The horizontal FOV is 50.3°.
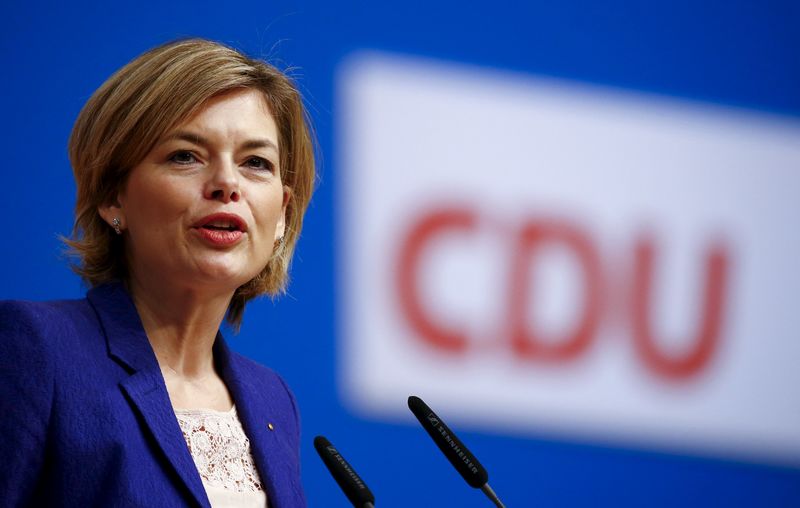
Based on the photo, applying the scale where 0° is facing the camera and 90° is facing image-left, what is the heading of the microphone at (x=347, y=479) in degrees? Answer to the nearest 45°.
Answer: approximately 90°

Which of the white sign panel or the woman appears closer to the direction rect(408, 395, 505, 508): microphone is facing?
the woman

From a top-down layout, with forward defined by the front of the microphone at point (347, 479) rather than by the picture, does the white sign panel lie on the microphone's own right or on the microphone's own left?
on the microphone's own right

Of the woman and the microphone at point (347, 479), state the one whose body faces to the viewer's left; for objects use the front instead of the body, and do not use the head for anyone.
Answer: the microphone

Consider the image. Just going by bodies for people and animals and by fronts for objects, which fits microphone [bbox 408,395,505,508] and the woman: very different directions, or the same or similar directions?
very different directions

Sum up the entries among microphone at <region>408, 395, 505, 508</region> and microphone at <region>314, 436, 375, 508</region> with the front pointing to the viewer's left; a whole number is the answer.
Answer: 2

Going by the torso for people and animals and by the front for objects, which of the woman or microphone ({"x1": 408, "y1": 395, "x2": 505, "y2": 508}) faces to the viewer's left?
the microphone

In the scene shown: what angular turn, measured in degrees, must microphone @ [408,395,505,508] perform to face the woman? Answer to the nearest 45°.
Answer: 0° — it already faces them
